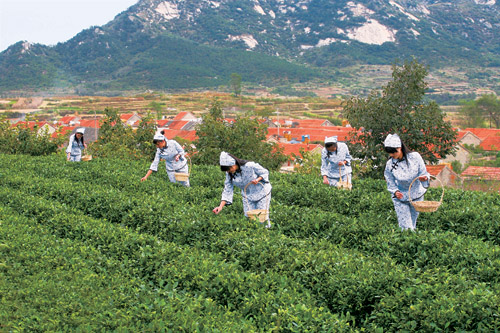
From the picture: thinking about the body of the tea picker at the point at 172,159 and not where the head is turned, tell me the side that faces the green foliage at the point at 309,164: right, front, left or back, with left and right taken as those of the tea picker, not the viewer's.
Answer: back

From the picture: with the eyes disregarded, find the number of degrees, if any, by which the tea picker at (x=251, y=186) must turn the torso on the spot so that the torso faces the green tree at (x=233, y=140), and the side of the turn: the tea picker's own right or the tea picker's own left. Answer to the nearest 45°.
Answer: approximately 135° to the tea picker's own right

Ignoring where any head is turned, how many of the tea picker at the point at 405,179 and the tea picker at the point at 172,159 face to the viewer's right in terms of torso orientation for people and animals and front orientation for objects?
0

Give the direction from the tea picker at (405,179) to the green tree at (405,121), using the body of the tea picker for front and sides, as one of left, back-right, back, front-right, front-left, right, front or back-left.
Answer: back-right

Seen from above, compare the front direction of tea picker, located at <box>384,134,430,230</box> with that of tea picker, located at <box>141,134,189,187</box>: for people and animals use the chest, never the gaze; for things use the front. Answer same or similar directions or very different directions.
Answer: same or similar directions

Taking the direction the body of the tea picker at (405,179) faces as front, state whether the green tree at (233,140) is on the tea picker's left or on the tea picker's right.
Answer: on the tea picker's right

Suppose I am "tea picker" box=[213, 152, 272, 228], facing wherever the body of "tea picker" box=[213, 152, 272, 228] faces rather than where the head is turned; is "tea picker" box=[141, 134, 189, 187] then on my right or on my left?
on my right

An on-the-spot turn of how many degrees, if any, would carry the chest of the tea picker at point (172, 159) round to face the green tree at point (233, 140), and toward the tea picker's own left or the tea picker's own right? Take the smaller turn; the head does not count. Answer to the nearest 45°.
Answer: approximately 135° to the tea picker's own right

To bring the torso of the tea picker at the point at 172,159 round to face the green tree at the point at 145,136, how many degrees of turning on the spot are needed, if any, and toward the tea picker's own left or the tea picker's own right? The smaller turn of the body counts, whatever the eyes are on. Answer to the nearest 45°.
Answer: approximately 135° to the tea picker's own right

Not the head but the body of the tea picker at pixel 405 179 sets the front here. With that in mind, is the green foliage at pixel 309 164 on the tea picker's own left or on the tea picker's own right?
on the tea picker's own right

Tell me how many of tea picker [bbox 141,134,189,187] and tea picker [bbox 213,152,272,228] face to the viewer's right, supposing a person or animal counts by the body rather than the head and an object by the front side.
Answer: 0

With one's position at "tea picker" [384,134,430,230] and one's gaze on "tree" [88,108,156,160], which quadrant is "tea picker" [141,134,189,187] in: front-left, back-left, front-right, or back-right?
front-left

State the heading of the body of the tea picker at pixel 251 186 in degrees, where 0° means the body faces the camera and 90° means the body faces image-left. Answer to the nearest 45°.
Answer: approximately 45°
